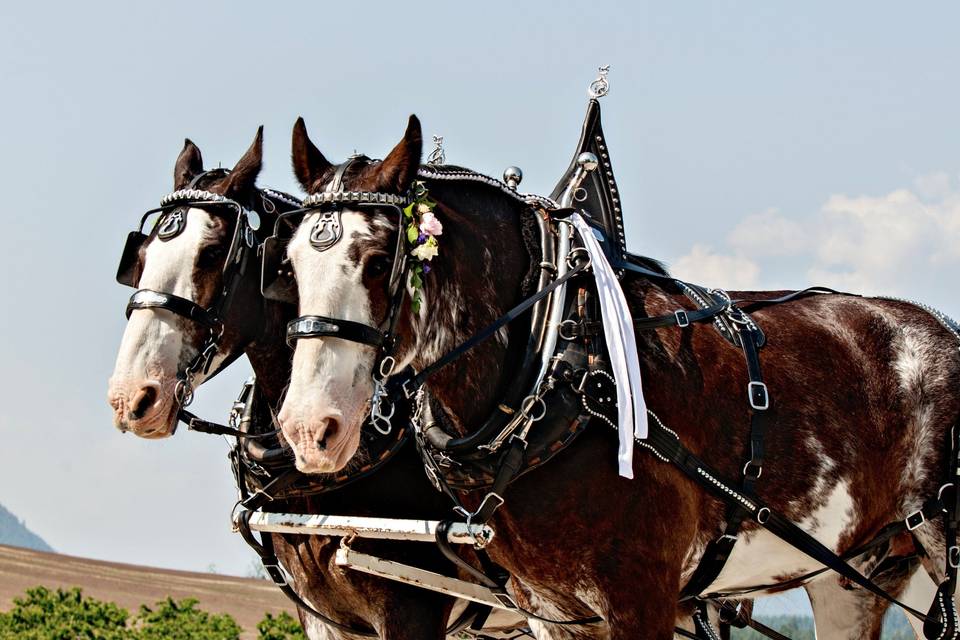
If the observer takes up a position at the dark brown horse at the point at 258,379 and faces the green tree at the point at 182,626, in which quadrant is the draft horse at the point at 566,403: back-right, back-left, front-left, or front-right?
back-right

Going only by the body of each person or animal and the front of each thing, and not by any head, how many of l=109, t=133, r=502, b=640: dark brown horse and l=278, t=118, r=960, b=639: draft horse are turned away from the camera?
0

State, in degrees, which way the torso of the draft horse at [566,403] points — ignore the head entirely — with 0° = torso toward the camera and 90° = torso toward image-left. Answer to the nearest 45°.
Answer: approximately 45°

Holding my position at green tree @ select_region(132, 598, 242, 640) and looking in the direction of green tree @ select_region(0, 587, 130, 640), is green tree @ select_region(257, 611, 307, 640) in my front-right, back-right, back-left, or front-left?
back-left

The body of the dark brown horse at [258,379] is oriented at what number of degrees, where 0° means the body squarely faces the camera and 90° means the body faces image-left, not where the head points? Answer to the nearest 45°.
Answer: approximately 45°

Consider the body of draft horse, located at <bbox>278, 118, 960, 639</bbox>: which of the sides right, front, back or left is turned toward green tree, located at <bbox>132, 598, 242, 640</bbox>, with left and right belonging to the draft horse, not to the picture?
right

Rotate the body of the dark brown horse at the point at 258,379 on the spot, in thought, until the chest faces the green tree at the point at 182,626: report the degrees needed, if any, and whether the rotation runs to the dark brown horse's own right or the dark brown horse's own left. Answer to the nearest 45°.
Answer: approximately 135° to the dark brown horse's own right

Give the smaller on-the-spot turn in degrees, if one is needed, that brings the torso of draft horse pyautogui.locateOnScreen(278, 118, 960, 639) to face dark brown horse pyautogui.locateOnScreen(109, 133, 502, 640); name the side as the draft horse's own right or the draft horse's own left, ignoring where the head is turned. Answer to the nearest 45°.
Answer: approximately 90° to the draft horse's own right

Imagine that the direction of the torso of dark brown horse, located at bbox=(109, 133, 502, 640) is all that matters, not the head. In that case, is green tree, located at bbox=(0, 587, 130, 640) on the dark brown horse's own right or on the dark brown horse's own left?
on the dark brown horse's own right

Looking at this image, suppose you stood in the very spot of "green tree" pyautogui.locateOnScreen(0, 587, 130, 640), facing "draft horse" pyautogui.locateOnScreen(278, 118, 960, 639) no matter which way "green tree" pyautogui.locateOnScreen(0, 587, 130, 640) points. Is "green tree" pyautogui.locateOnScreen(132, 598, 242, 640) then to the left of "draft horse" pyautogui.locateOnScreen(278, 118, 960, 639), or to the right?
left
